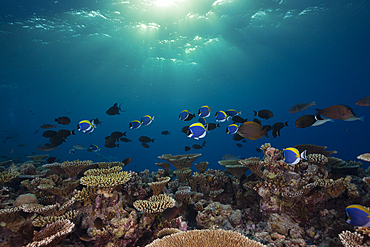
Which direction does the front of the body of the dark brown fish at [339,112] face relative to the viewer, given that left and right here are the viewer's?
facing to the right of the viewer

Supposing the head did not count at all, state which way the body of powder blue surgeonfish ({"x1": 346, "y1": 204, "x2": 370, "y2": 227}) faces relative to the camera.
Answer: to the viewer's left

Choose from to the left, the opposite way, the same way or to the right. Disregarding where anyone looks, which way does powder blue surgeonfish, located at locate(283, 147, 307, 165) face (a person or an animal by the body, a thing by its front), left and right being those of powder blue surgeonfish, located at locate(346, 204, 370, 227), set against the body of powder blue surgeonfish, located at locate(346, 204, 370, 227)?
the same way

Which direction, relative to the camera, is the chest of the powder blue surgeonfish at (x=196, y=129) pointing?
to the viewer's left

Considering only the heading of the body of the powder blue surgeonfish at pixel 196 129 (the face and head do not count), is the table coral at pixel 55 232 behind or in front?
in front

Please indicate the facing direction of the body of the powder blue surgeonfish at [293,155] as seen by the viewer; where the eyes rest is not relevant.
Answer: to the viewer's left

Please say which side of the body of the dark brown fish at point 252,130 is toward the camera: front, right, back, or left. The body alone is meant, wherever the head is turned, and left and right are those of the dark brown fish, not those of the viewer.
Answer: left

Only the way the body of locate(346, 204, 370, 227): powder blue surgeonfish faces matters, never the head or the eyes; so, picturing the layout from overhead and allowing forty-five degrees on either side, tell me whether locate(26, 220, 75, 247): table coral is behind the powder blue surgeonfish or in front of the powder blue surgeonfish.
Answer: in front
